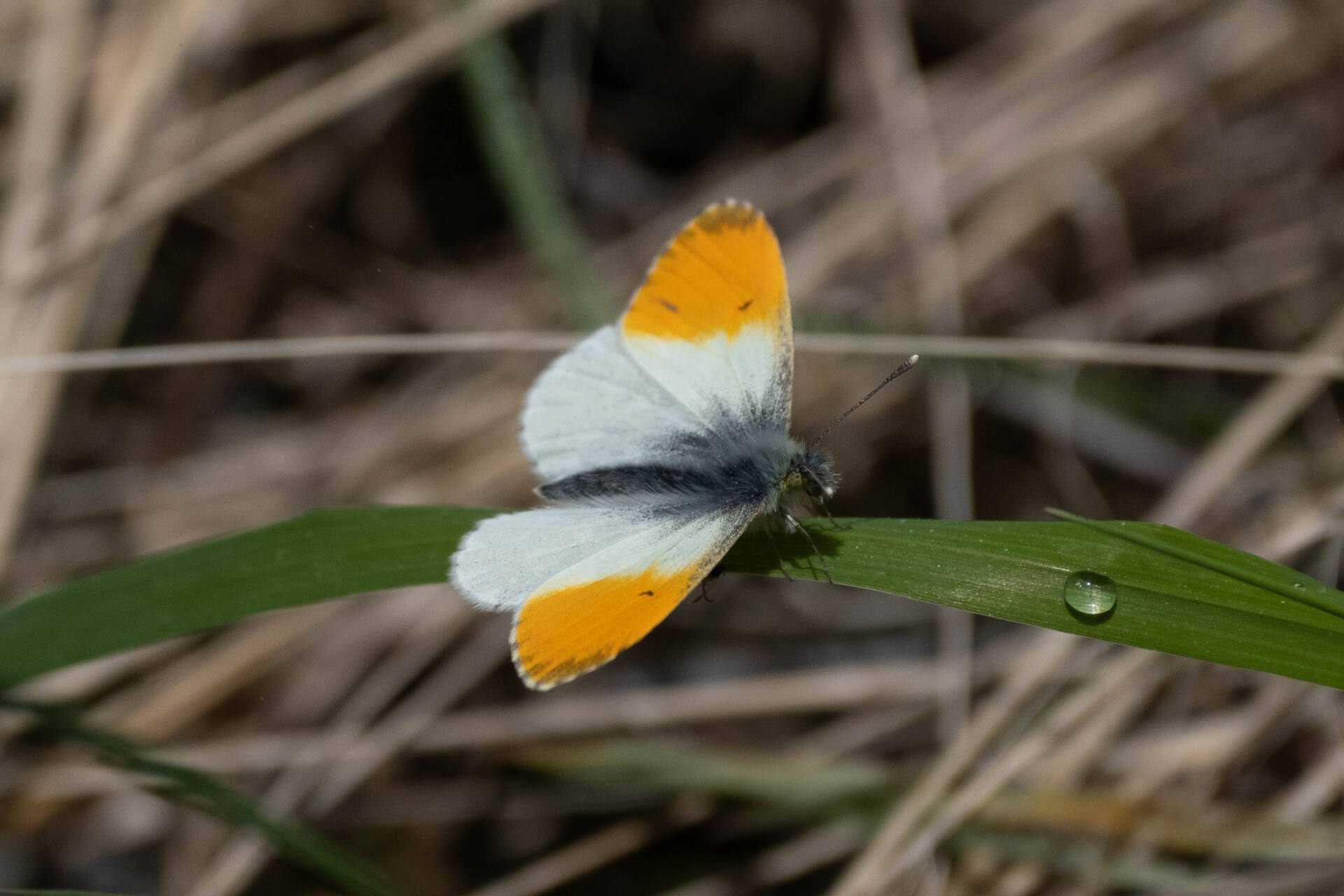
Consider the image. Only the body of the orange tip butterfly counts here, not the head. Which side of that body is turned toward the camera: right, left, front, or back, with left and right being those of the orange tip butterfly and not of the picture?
right
